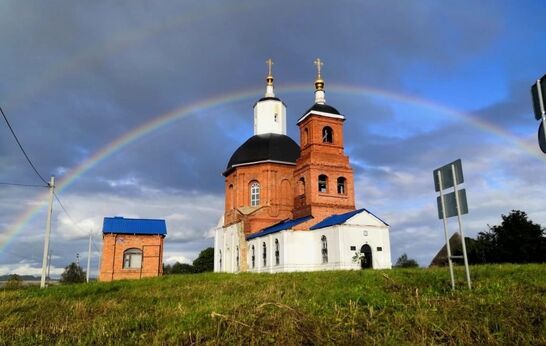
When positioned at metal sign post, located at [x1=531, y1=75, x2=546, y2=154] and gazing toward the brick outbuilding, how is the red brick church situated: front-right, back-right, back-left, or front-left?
front-right

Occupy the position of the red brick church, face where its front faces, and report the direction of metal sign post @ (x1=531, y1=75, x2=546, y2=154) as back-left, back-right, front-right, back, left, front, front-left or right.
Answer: front-right

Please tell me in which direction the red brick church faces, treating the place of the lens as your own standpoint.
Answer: facing the viewer and to the right of the viewer

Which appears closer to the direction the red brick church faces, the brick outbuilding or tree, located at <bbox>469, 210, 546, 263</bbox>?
the tree

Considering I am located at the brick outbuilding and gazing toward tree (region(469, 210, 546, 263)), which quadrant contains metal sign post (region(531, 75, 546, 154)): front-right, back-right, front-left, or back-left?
front-right

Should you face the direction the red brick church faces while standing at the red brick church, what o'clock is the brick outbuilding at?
The brick outbuilding is roughly at 5 o'clock from the red brick church.

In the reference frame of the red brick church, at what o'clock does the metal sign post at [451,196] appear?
The metal sign post is roughly at 1 o'clock from the red brick church.

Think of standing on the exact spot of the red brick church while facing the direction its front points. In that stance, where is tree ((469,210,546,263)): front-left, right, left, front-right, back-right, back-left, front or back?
front-left
